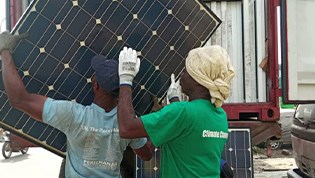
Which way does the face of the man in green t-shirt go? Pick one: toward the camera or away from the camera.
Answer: away from the camera

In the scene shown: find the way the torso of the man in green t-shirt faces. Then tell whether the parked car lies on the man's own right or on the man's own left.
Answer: on the man's own right

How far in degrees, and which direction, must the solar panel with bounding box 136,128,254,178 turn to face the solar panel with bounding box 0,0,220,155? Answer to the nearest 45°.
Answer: approximately 45° to its right

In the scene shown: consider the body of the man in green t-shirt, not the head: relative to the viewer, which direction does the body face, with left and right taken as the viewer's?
facing away from the viewer and to the left of the viewer

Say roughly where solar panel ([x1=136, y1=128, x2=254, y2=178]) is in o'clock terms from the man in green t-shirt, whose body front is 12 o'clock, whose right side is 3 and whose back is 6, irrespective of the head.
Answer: The solar panel is roughly at 2 o'clock from the man in green t-shirt.

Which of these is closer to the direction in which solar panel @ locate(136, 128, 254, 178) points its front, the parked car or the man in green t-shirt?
the man in green t-shirt

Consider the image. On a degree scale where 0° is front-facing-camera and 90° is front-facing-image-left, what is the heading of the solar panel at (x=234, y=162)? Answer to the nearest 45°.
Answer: approximately 0°

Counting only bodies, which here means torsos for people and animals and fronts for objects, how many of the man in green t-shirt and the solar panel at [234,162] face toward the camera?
1

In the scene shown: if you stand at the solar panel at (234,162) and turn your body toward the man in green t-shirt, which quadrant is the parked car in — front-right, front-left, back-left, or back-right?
back-left
